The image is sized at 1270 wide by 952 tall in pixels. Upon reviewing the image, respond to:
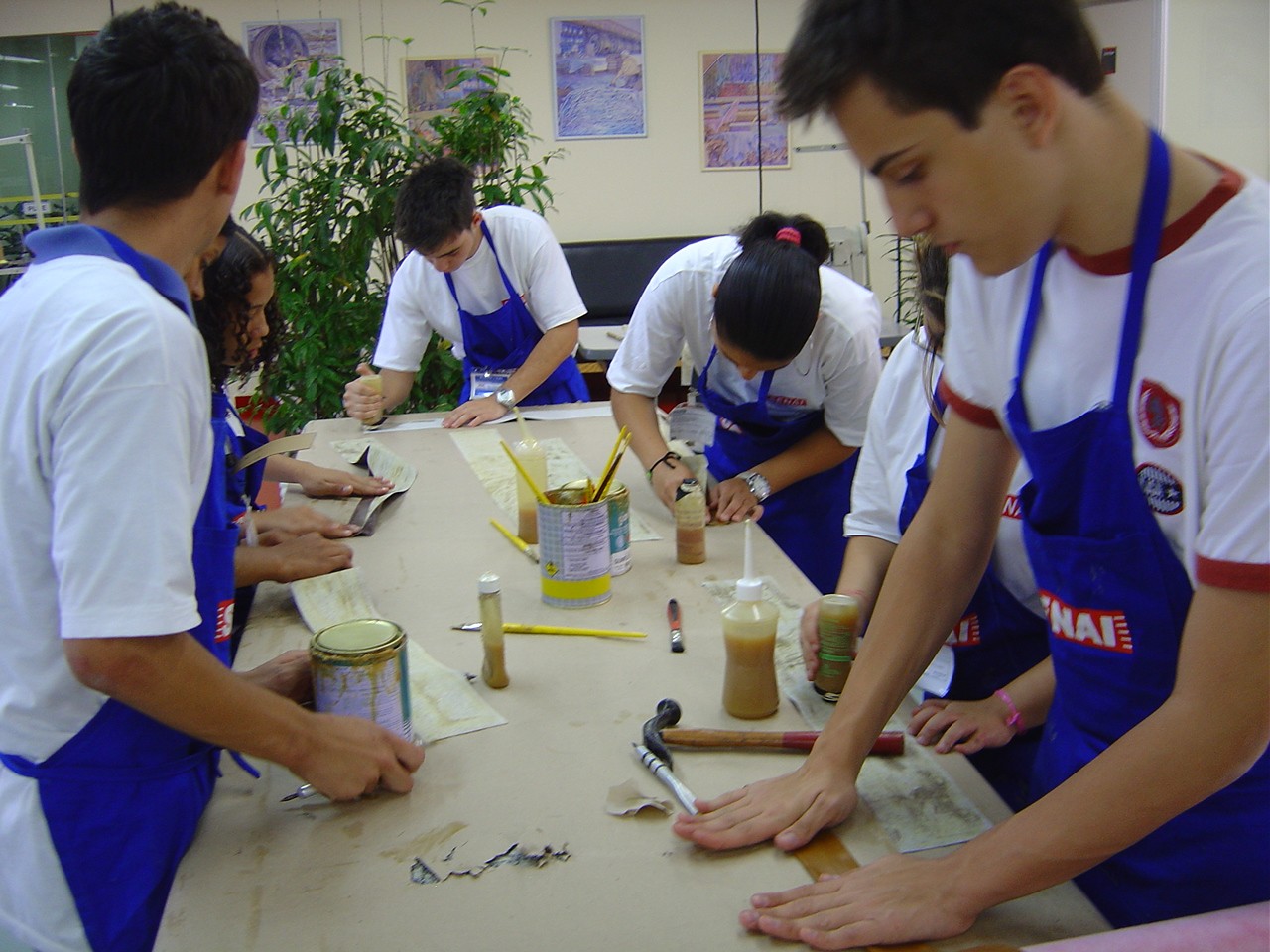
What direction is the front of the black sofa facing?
toward the camera

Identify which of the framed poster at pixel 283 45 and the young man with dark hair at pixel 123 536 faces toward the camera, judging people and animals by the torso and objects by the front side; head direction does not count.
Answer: the framed poster

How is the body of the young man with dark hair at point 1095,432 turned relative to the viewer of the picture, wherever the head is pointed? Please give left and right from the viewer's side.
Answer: facing the viewer and to the left of the viewer

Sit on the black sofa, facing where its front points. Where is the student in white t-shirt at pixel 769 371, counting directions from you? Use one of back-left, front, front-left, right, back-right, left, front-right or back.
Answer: front

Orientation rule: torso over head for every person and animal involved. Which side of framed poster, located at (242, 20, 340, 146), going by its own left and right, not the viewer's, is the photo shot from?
front

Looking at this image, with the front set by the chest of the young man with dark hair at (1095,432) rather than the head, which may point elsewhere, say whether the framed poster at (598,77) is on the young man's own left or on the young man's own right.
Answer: on the young man's own right

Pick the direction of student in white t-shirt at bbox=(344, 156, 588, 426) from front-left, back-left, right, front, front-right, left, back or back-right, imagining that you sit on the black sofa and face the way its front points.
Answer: front

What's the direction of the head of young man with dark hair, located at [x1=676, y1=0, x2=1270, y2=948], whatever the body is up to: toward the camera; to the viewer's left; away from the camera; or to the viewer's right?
to the viewer's left

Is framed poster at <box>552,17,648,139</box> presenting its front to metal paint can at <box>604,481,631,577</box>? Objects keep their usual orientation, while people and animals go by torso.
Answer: yes

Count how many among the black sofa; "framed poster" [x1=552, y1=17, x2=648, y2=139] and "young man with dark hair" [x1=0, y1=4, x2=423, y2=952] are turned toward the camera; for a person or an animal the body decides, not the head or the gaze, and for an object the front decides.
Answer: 2

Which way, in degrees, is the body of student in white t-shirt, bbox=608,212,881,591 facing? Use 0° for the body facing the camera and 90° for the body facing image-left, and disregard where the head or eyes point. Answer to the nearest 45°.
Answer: approximately 45°

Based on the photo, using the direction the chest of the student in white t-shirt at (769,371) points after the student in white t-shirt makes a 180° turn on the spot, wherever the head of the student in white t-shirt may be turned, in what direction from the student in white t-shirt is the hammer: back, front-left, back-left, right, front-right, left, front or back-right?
back-right

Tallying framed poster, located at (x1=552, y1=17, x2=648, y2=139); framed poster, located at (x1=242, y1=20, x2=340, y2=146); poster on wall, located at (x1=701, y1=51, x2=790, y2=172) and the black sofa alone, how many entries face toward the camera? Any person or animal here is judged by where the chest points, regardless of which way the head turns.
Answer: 4

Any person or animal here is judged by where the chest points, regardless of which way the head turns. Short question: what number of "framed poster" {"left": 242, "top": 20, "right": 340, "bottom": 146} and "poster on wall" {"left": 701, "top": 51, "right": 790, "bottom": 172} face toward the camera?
2

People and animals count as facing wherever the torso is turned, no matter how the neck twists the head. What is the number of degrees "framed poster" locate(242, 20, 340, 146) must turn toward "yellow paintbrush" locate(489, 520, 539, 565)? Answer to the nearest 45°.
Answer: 0° — it already faces it

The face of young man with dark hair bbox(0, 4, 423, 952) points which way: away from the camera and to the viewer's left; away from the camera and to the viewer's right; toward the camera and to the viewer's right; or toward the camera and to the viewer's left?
away from the camera and to the viewer's right
